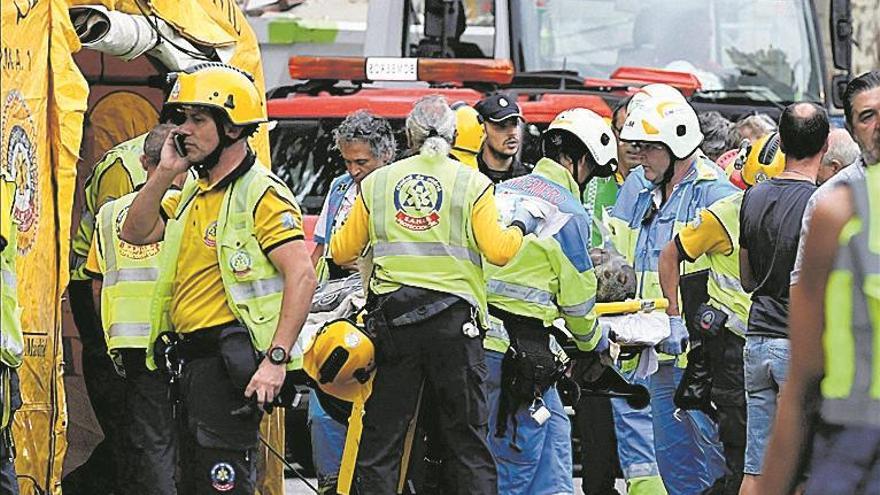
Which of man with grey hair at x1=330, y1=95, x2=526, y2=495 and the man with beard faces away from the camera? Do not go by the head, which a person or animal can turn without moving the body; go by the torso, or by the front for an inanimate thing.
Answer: the man with grey hair

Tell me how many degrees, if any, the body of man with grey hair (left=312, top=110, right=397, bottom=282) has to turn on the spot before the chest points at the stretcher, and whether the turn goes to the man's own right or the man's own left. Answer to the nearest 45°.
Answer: approximately 90° to the man's own left

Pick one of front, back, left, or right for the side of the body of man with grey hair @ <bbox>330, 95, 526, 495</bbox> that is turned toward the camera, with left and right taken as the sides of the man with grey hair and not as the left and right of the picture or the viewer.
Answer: back

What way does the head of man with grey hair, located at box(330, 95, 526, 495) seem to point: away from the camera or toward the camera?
away from the camera

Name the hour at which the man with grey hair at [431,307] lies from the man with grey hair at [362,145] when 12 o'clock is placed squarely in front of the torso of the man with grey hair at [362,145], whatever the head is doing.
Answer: the man with grey hair at [431,307] is roughly at 10 o'clock from the man with grey hair at [362,145].

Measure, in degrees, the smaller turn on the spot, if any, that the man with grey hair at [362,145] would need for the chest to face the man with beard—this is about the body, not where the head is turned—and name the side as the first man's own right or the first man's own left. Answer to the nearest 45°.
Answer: approximately 135° to the first man's own left

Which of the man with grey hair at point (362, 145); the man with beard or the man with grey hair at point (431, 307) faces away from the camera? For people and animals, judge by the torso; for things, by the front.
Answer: the man with grey hair at point (431, 307)

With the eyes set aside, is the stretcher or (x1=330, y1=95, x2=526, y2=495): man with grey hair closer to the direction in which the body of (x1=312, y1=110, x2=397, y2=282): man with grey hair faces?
the man with grey hair

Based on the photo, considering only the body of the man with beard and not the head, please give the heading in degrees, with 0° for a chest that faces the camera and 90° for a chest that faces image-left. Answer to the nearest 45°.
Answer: approximately 315°
